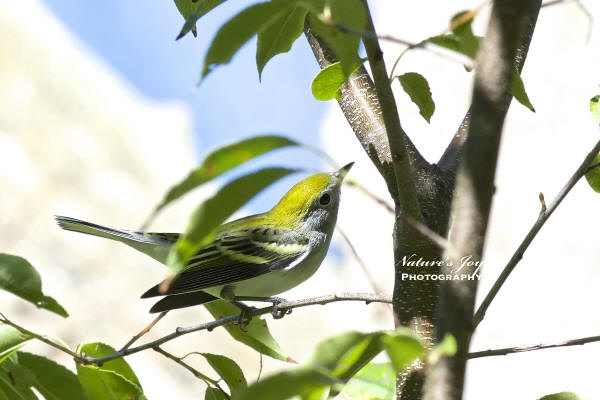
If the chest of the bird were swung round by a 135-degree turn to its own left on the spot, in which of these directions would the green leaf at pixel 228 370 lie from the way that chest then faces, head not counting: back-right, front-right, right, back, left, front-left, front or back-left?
back-left

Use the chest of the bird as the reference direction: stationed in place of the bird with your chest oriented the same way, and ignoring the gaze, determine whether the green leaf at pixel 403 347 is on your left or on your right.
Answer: on your right

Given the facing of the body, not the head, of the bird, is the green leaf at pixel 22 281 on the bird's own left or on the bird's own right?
on the bird's own right

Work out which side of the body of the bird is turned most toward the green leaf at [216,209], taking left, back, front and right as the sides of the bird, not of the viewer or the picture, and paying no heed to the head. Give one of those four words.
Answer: right

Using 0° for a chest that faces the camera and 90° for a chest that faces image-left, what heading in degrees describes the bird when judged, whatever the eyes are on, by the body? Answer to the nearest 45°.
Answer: approximately 270°

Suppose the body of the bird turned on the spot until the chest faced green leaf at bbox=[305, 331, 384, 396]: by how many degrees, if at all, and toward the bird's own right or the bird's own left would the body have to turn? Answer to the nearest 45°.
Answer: approximately 90° to the bird's own right
